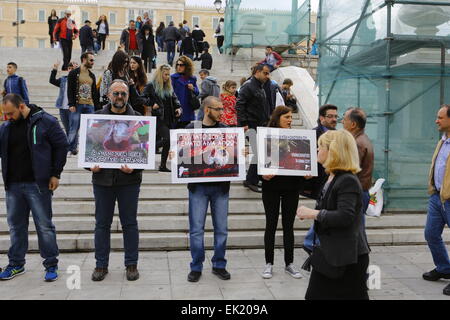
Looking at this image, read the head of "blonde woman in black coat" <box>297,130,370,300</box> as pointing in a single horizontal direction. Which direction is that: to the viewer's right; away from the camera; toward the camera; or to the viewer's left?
to the viewer's left

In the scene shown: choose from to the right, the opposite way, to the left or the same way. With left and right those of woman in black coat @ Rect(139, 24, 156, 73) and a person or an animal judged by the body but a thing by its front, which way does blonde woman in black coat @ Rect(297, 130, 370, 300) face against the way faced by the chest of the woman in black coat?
to the right

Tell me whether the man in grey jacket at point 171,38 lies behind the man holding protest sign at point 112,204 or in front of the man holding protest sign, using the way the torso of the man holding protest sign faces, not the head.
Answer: behind

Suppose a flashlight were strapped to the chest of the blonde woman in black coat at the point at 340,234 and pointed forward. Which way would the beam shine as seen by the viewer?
to the viewer's left

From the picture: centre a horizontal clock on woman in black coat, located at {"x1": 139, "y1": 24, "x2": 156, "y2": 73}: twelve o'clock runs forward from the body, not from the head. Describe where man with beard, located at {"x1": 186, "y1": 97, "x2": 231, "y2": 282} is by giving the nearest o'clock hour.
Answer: The man with beard is roughly at 12 o'clock from the woman in black coat.

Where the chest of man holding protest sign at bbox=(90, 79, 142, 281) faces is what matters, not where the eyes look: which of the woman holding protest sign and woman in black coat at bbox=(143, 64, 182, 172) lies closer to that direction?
the woman holding protest sign

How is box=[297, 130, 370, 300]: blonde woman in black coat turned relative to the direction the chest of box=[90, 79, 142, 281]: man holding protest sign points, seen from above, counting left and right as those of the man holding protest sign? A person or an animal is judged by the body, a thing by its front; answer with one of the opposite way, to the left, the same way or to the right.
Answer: to the right

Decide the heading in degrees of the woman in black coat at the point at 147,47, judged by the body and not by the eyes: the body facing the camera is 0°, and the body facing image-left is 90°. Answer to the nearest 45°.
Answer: approximately 0°

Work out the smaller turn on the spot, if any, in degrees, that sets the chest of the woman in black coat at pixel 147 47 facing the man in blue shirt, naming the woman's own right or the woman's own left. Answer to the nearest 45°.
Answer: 0° — they already face them
